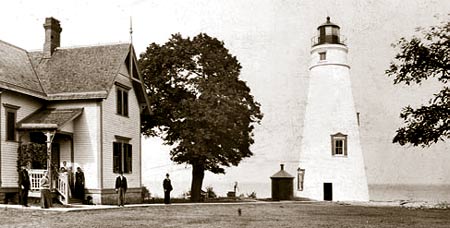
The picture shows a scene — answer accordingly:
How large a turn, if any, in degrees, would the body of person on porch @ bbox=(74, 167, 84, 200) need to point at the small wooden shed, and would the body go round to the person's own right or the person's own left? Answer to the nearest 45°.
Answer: approximately 135° to the person's own left

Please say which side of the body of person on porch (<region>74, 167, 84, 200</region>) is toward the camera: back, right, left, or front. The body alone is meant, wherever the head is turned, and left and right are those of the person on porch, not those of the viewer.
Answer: front

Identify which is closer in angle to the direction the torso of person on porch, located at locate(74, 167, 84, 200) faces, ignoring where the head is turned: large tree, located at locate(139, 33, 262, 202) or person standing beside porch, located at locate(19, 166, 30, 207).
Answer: the person standing beside porch

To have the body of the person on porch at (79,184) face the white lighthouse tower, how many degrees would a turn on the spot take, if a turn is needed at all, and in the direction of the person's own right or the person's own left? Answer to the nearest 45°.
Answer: approximately 135° to the person's own left

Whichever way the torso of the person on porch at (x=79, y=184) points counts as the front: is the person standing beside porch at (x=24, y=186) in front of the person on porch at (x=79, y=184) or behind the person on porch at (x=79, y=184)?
in front

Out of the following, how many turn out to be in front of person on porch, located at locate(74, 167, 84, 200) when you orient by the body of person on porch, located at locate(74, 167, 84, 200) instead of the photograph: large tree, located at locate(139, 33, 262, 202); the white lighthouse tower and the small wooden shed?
0

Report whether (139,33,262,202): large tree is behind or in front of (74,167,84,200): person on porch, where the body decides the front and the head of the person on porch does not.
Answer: behind

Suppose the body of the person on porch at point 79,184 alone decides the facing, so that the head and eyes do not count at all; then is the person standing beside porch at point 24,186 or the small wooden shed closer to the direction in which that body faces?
the person standing beside porch
